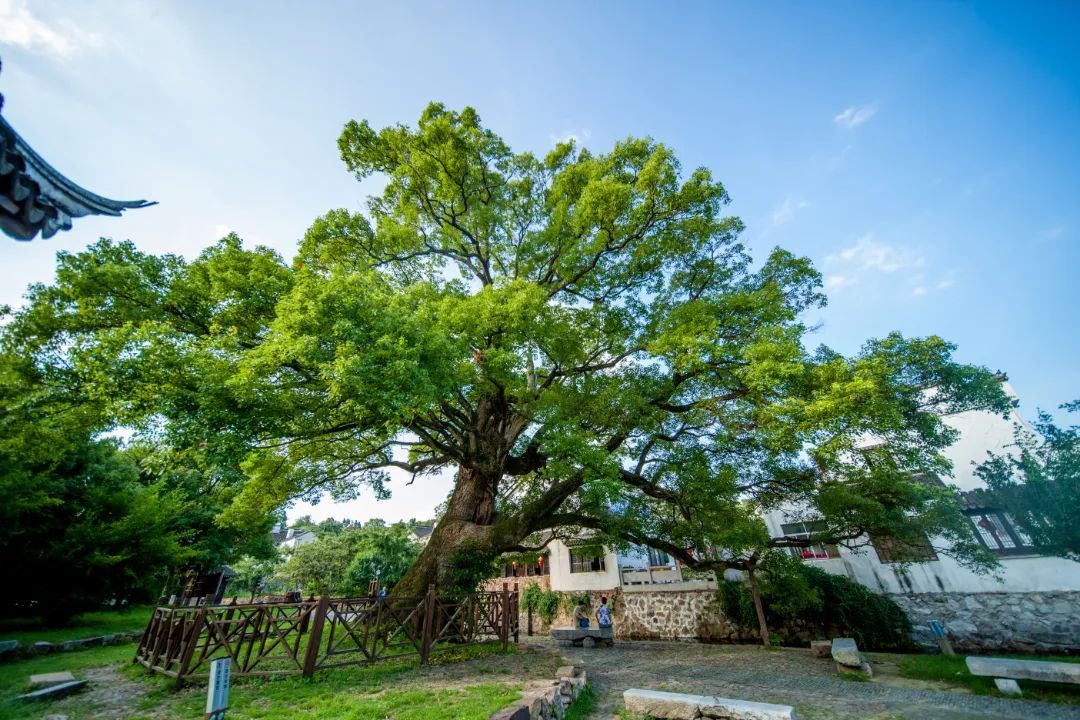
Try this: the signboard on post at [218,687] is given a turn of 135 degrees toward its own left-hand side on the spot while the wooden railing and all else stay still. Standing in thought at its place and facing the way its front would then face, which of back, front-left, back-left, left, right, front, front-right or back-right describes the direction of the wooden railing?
front

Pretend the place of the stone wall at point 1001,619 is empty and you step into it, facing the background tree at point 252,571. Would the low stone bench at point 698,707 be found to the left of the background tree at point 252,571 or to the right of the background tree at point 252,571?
left

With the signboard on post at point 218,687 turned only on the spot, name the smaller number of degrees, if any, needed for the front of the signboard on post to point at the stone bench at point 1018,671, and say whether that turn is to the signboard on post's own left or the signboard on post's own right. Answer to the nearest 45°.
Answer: approximately 45° to the signboard on post's own left

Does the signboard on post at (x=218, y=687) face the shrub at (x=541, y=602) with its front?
no

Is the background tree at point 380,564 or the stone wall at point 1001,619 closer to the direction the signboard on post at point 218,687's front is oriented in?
the stone wall

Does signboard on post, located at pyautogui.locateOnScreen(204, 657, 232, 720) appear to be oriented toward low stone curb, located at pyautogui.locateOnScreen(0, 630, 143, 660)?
no

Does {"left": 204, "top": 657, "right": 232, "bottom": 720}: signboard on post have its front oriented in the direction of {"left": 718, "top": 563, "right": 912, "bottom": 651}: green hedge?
no

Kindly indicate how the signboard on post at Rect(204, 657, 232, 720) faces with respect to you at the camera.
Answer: facing the viewer and to the right of the viewer

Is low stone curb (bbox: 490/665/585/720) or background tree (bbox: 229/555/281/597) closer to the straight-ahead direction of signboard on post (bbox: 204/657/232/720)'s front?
the low stone curb

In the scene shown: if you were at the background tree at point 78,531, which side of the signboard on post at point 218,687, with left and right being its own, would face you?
back
